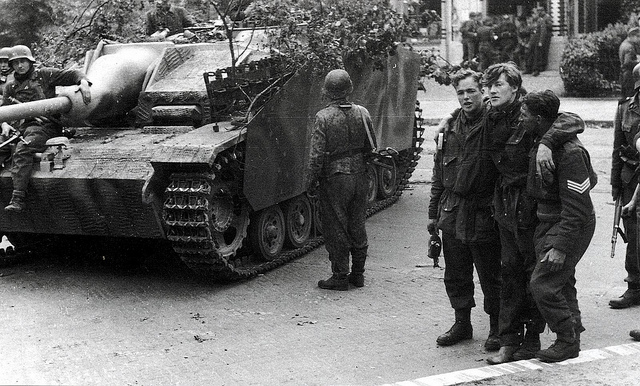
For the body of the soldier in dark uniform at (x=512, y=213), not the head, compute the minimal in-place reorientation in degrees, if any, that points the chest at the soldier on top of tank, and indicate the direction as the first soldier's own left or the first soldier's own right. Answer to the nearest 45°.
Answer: approximately 90° to the first soldier's own right

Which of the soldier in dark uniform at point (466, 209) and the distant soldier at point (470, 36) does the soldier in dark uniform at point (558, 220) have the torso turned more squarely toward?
the soldier in dark uniform

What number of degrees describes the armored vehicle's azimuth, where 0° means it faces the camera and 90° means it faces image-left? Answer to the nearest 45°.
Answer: approximately 45°

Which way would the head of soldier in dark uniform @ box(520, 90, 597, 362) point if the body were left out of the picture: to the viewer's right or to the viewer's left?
to the viewer's left

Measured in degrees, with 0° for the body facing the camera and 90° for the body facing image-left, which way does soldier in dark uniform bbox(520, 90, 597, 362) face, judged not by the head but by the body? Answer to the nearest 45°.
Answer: approximately 90°

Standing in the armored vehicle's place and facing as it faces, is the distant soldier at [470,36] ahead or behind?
behind

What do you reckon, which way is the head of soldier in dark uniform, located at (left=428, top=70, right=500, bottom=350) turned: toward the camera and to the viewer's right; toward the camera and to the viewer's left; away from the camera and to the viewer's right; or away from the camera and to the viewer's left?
toward the camera and to the viewer's left

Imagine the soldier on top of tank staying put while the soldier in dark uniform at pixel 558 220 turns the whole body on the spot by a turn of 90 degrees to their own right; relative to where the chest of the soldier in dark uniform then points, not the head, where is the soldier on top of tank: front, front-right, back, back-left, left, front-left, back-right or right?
front-left

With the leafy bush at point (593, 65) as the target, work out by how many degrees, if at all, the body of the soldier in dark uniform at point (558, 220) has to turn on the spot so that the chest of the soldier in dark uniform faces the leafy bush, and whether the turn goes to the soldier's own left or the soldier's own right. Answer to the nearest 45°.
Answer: approximately 90° to the soldier's own right
